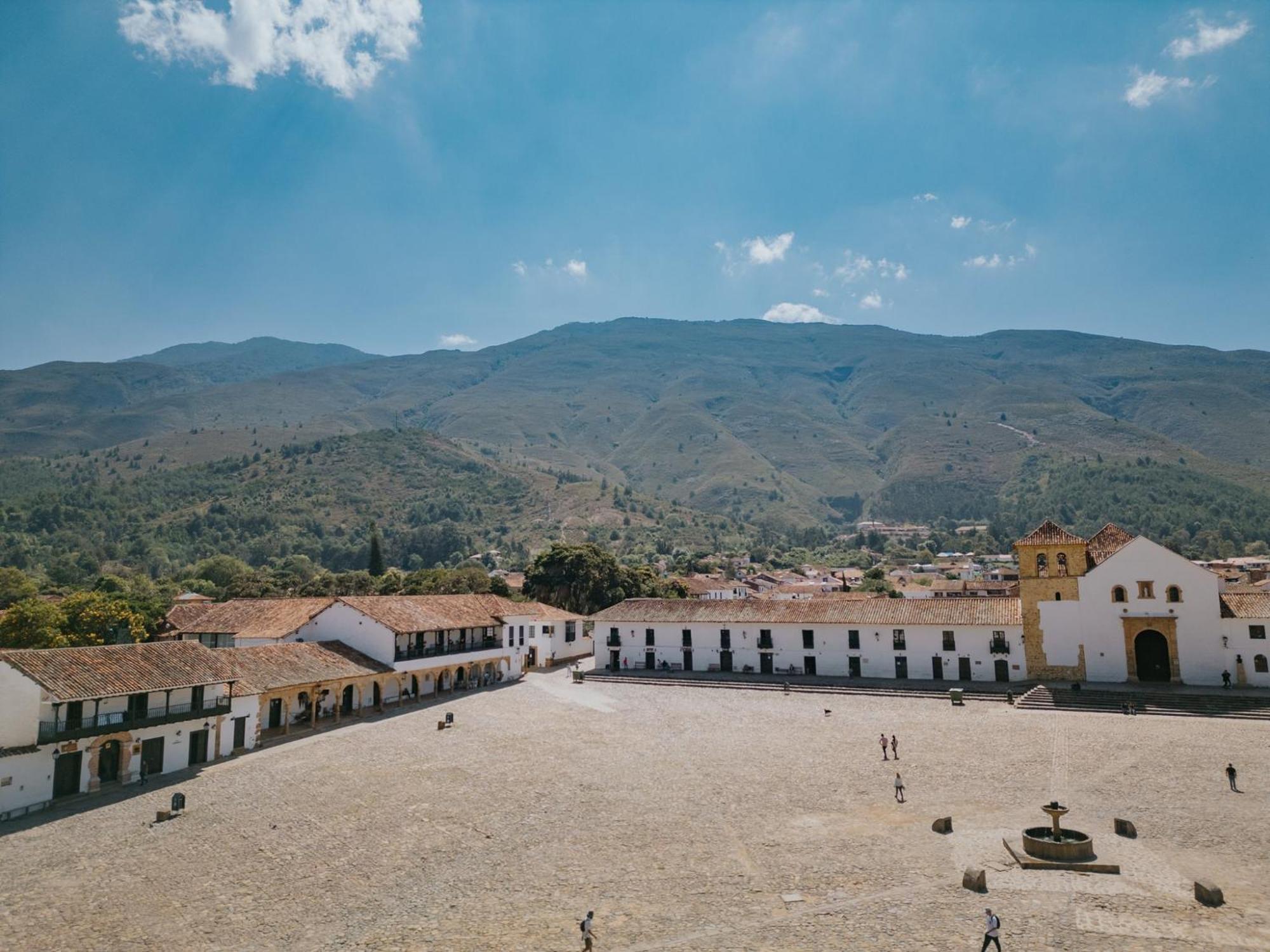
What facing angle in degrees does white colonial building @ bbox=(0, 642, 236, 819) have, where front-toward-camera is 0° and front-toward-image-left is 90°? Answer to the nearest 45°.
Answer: approximately 315°

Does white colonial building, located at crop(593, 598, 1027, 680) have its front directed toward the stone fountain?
yes

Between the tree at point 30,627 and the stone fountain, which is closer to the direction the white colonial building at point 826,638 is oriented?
the stone fountain

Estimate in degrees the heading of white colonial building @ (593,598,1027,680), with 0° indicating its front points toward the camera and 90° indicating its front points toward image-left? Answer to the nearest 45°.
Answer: approximately 0°

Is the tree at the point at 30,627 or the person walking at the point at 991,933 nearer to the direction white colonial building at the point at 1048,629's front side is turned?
the person walking

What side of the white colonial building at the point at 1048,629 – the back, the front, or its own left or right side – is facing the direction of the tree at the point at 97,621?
right

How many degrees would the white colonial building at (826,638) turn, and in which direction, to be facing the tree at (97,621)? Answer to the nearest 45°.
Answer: approximately 90° to its right

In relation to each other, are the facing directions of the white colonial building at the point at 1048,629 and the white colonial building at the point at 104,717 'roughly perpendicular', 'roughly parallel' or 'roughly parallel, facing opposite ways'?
roughly perpendicular

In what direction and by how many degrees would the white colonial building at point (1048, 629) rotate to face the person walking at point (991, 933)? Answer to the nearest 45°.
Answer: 0° — it already faces them
